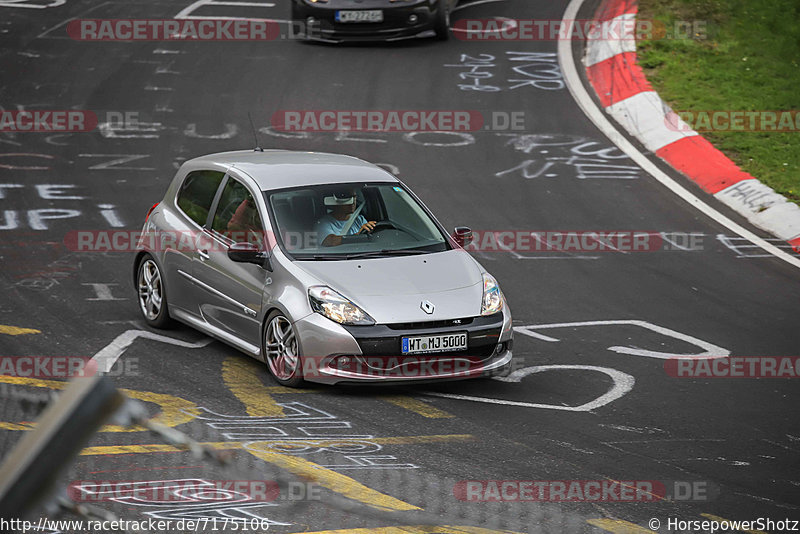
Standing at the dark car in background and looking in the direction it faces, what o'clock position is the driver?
The driver is roughly at 12 o'clock from the dark car in background.

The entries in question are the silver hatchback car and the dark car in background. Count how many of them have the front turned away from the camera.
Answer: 0

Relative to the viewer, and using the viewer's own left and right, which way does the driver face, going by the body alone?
facing the viewer and to the right of the viewer

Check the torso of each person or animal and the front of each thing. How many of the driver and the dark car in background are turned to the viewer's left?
0

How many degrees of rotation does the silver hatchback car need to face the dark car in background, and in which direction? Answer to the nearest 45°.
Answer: approximately 135° to its left

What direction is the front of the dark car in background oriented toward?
toward the camera

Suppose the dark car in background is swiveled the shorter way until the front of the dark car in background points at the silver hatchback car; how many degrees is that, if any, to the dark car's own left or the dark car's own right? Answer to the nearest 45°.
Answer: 0° — it already faces it
